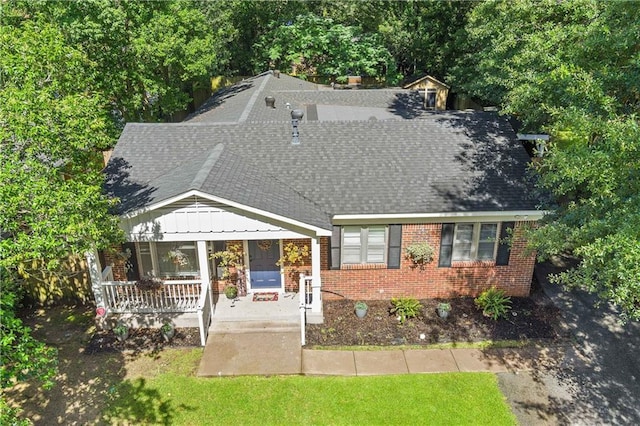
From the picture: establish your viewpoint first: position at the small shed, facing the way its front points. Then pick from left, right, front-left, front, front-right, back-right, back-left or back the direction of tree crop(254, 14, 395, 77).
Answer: right

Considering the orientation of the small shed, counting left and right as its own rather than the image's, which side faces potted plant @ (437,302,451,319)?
front

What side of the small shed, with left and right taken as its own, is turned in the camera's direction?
front

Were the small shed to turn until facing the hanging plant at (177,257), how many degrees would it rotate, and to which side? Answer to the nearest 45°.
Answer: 0° — it already faces it

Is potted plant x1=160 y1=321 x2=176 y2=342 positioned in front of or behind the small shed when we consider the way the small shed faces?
in front

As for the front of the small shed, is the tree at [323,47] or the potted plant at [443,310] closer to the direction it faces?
the potted plant

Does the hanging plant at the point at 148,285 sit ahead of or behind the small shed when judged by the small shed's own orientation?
ahead

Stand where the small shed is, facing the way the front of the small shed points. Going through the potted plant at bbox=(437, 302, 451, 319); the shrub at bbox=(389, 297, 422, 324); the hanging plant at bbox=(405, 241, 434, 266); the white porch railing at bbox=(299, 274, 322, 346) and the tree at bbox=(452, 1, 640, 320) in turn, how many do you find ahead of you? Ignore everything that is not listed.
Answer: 5

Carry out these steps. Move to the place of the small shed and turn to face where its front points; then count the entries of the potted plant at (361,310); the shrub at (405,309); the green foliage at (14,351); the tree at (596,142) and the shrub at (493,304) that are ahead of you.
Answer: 5

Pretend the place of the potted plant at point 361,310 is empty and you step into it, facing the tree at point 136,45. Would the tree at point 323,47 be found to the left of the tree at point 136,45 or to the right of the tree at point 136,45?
right

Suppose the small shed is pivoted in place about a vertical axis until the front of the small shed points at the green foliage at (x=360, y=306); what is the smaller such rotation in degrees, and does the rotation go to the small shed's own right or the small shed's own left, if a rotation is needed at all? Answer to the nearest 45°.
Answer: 0° — it already faces it

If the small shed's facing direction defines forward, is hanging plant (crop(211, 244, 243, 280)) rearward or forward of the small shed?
forward

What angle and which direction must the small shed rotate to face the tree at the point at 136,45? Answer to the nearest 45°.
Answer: approximately 45° to its right

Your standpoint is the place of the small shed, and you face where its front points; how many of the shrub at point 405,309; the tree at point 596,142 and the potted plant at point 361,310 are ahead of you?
3

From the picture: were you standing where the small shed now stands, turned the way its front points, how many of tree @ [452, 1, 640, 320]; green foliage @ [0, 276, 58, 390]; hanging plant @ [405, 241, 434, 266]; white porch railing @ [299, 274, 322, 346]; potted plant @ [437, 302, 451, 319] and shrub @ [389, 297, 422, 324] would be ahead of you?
6

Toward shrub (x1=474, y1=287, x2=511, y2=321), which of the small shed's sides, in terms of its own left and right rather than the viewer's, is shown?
front

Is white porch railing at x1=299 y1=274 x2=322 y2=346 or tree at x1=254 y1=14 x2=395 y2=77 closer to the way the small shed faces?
the white porch railing

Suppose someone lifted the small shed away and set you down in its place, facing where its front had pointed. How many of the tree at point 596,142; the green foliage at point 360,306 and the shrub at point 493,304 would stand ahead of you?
3

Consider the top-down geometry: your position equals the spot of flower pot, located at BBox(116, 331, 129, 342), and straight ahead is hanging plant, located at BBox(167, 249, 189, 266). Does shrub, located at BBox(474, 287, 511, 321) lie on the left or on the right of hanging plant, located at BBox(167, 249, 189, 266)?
right
